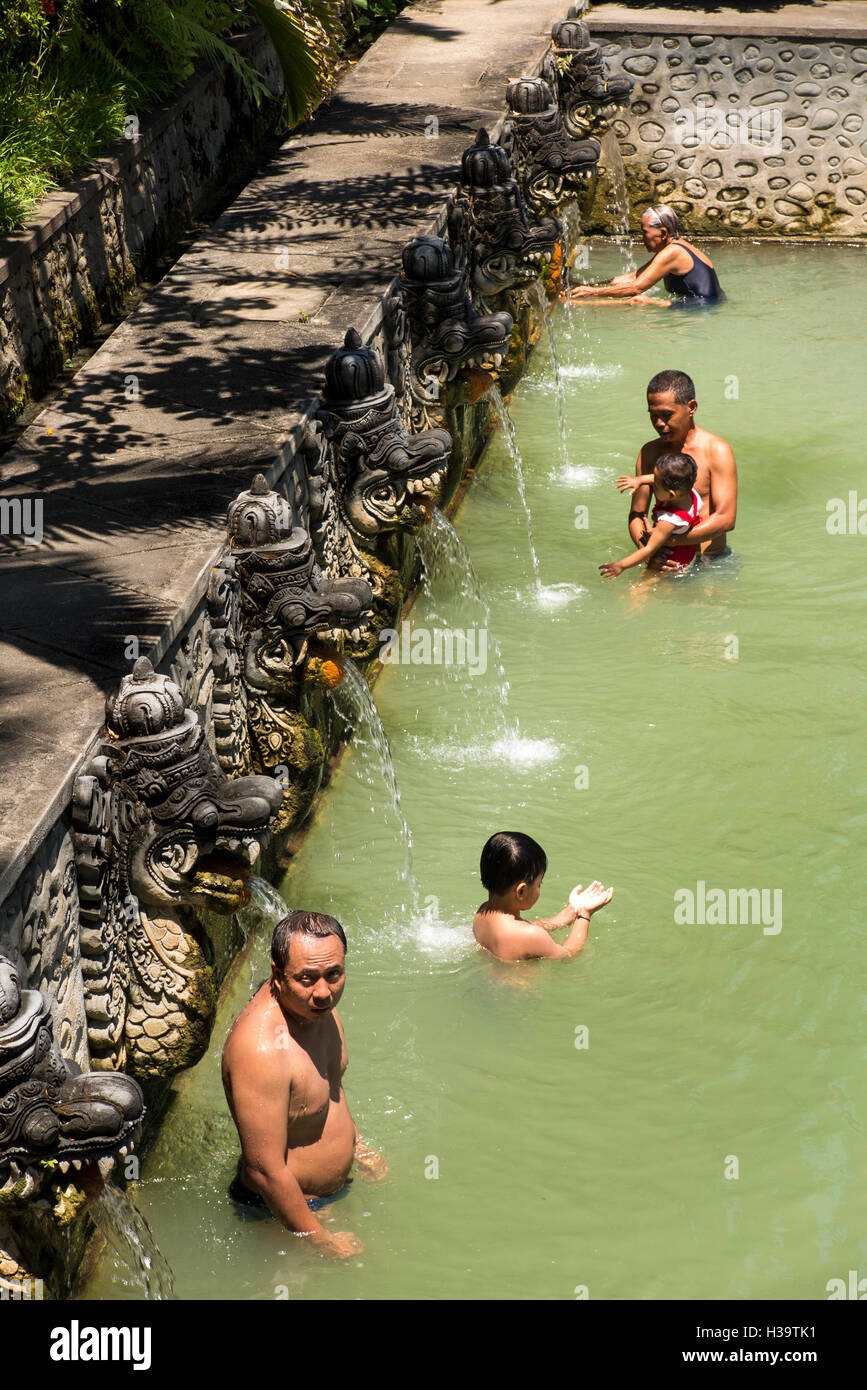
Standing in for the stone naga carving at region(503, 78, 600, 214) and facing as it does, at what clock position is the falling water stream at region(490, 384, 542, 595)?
The falling water stream is roughly at 3 o'clock from the stone naga carving.

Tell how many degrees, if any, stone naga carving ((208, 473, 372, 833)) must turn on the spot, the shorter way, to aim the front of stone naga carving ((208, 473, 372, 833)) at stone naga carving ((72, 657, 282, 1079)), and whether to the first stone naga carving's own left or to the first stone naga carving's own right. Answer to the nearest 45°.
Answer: approximately 90° to the first stone naga carving's own right

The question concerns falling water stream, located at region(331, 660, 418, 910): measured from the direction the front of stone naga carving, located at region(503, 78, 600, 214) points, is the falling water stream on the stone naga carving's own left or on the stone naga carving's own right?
on the stone naga carving's own right

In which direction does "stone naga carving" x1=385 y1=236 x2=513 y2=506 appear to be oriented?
to the viewer's right

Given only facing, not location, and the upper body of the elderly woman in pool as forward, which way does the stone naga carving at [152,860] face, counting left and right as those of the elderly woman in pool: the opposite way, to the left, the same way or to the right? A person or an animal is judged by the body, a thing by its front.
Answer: the opposite way

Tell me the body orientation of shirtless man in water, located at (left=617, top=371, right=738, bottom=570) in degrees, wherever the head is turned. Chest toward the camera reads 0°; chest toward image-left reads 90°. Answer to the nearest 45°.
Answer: approximately 45°

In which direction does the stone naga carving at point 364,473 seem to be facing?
to the viewer's right

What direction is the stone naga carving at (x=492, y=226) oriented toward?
to the viewer's right

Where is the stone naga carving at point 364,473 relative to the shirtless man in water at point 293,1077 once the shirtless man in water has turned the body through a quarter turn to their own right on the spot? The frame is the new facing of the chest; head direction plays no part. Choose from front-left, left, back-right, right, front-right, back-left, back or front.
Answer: back-right

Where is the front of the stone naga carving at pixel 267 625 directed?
to the viewer's right

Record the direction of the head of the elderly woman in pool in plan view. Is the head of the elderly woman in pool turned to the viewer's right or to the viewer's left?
to the viewer's left

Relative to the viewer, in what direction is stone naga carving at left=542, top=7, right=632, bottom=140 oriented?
to the viewer's right

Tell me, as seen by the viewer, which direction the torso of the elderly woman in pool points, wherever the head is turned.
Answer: to the viewer's left

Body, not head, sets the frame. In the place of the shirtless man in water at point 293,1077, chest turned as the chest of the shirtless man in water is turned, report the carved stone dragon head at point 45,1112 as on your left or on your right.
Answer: on your right

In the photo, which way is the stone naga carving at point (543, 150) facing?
to the viewer's right
